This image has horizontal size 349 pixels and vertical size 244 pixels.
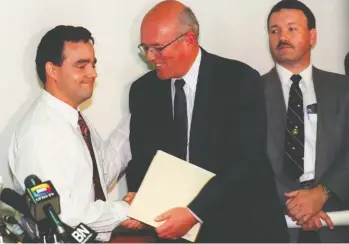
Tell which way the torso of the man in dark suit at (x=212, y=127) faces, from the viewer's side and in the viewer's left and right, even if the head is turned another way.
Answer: facing the viewer and to the left of the viewer

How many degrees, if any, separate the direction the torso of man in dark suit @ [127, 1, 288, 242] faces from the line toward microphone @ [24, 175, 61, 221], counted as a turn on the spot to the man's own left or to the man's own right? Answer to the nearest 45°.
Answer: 0° — they already face it

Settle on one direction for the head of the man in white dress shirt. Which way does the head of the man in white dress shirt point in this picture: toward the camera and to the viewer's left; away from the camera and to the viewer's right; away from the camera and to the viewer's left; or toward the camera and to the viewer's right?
toward the camera and to the viewer's right

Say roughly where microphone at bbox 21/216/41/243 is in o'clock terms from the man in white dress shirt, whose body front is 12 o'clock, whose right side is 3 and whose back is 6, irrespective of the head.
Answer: The microphone is roughly at 2 o'clock from the man in white dress shirt.

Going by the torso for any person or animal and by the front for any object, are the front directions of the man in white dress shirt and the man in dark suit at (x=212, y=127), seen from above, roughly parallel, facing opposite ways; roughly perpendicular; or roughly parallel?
roughly perpendicular

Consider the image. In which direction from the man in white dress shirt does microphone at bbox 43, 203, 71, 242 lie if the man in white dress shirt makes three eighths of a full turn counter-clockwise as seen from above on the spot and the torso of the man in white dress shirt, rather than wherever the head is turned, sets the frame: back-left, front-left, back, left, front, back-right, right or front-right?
back

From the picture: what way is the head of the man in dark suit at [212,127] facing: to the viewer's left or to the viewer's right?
to the viewer's left

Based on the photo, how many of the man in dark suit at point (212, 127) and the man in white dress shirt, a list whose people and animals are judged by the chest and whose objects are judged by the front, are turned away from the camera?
0

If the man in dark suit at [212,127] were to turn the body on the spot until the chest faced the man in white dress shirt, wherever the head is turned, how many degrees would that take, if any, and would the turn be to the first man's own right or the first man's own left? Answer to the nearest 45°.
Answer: approximately 45° to the first man's own right

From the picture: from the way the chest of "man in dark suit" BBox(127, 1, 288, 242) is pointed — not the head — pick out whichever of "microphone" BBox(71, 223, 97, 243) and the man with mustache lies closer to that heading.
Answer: the microphone

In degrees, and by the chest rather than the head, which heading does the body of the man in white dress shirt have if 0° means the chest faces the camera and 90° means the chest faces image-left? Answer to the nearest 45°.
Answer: approximately 315°

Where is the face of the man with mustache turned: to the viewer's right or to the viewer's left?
to the viewer's left

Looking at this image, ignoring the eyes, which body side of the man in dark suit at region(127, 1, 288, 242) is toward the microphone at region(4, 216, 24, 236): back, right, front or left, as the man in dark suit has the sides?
front
